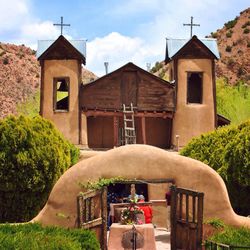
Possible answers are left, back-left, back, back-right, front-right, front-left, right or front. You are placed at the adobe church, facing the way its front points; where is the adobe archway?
front

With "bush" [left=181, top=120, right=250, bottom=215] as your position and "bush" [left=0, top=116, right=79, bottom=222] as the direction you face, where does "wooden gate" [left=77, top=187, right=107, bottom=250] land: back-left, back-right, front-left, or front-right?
front-left

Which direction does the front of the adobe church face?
toward the camera

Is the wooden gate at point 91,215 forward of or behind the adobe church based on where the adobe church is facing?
forward

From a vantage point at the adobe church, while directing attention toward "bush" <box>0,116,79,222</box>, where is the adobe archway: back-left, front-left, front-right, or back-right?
front-left

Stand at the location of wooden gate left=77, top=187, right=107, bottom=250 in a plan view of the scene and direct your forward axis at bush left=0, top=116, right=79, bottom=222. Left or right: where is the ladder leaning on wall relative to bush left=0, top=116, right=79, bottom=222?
right
